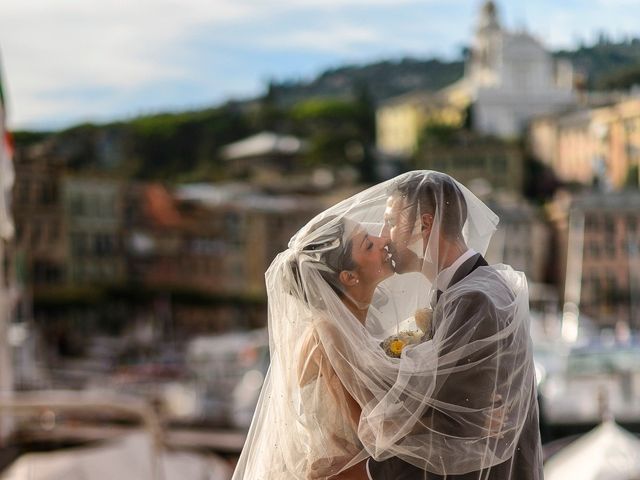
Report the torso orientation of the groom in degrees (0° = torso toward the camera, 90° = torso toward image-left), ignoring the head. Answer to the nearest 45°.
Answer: approximately 90°

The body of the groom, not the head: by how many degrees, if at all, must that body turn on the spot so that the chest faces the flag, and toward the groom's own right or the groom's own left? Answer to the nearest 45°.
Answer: approximately 45° to the groom's own right

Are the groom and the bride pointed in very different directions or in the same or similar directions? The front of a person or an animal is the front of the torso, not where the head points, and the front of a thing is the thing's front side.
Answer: very different directions

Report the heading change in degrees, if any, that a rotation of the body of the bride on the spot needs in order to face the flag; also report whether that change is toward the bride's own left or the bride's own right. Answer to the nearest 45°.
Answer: approximately 135° to the bride's own left

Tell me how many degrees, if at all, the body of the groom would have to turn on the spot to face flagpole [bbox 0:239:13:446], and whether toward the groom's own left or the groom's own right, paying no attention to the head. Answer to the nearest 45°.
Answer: approximately 45° to the groom's own right

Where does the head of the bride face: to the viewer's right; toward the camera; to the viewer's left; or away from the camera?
to the viewer's right

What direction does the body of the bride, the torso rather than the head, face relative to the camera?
to the viewer's right

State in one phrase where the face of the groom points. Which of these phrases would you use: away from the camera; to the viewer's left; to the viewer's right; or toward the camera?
to the viewer's left
